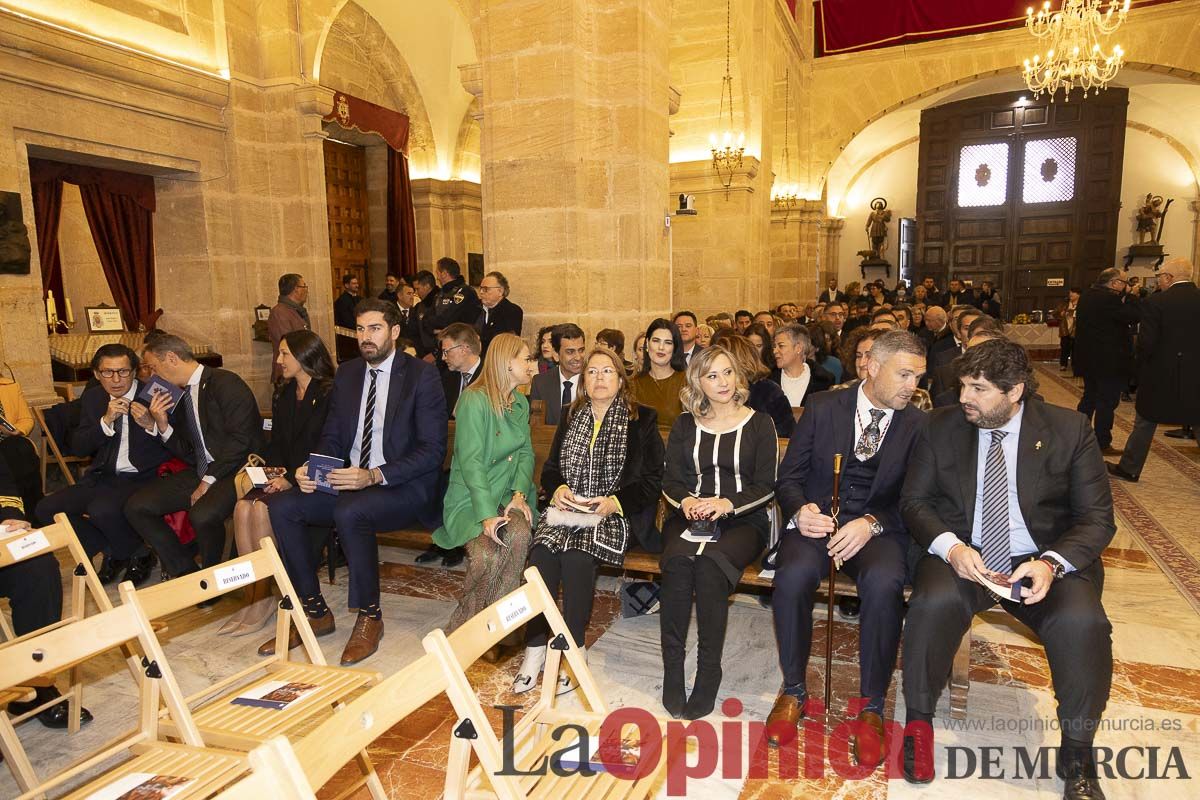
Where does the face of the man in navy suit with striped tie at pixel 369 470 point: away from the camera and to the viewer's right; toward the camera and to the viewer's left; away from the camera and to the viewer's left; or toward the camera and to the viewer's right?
toward the camera and to the viewer's left

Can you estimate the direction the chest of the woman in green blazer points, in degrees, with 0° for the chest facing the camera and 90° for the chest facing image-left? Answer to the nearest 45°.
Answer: approximately 315°

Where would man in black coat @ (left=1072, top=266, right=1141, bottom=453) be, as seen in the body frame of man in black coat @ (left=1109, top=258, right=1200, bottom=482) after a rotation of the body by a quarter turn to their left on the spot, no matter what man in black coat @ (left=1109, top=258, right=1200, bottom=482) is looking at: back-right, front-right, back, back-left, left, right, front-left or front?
right

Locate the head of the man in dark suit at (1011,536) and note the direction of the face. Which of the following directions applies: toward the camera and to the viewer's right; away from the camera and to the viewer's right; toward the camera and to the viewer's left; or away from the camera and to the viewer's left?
toward the camera and to the viewer's left

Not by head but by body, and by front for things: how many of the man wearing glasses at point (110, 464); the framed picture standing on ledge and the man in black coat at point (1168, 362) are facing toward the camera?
2

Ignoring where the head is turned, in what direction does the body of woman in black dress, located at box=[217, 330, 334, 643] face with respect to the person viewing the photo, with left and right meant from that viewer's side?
facing the viewer and to the left of the viewer

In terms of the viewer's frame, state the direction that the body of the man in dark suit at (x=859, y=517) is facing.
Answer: toward the camera

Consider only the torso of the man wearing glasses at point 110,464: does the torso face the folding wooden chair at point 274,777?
yes

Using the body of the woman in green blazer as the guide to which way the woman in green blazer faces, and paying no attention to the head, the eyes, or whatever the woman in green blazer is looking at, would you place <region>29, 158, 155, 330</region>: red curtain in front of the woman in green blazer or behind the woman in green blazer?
behind

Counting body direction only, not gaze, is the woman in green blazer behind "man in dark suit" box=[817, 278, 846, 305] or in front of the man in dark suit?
in front

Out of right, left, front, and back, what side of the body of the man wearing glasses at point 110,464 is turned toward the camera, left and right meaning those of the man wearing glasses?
front
